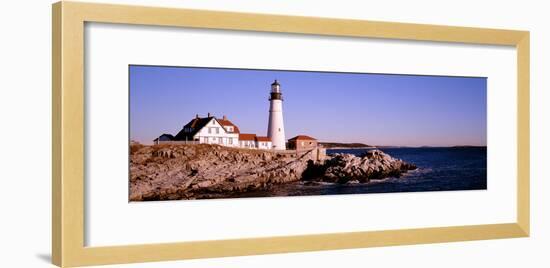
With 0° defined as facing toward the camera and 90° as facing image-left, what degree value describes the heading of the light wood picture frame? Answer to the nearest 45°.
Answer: approximately 315°
